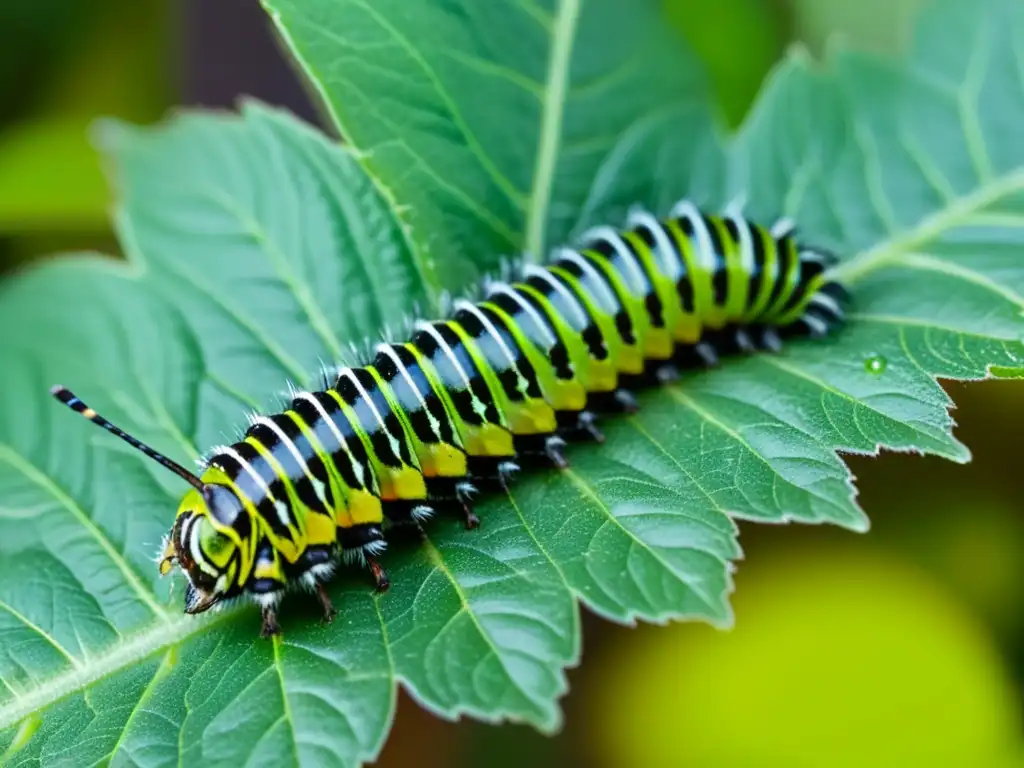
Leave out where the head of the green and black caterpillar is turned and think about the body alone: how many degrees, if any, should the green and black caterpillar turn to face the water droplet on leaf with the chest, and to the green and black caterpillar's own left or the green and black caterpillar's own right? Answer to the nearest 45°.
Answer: approximately 135° to the green and black caterpillar's own left

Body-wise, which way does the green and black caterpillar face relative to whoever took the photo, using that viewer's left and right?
facing the viewer and to the left of the viewer

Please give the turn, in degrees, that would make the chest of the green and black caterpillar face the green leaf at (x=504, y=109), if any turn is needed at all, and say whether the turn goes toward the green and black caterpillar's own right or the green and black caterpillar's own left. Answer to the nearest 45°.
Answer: approximately 180°
